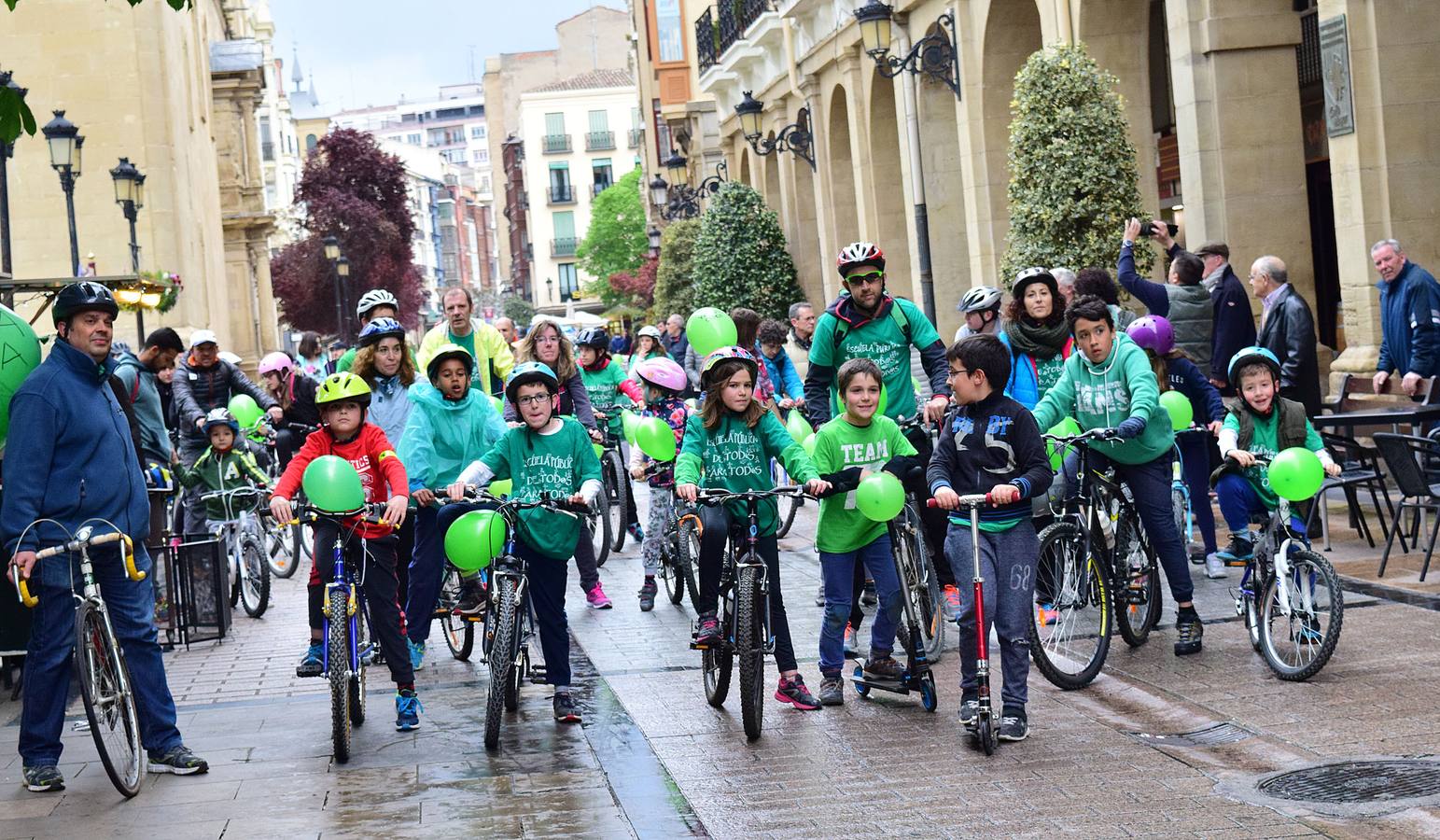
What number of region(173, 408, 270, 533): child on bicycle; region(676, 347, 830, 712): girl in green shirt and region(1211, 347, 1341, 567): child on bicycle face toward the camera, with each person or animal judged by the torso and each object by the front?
3

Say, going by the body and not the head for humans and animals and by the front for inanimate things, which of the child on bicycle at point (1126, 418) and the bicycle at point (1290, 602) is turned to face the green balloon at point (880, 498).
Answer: the child on bicycle

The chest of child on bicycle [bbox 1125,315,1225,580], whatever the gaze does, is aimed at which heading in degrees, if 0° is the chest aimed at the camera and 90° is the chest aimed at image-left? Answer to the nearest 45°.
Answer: approximately 45°

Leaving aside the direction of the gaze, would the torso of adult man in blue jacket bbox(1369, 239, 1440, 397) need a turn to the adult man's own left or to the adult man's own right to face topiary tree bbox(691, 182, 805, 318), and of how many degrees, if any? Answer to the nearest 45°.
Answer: approximately 90° to the adult man's own right

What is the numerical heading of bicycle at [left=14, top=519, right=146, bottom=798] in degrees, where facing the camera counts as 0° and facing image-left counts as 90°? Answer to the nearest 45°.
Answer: approximately 0°

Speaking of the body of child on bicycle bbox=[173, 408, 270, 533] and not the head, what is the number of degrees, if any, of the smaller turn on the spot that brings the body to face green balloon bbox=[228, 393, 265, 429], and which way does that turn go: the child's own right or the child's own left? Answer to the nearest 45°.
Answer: approximately 180°

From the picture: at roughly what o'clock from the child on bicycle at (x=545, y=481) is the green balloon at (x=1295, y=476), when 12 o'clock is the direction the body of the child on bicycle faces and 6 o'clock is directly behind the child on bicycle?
The green balloon is roughly at 9 o'clock from the child on bicycle.

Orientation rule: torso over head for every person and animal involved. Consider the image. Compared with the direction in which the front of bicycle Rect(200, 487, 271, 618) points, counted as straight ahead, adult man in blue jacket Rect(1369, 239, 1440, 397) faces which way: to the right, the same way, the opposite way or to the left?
to the right

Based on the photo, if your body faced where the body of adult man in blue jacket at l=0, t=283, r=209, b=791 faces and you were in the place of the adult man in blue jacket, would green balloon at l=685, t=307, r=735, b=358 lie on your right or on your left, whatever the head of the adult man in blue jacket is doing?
on your left

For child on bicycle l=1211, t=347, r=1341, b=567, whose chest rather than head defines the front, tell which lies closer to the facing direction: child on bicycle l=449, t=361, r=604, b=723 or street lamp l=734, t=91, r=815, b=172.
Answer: the child on bicycle

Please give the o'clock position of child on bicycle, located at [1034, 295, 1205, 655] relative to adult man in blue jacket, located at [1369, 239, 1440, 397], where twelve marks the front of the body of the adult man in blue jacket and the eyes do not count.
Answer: The child on bicycle is roughly at 11 o'clock from the adult man in blue jacket.

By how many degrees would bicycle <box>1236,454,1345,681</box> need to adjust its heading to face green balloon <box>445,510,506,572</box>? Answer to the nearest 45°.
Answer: approximately 135° to its right

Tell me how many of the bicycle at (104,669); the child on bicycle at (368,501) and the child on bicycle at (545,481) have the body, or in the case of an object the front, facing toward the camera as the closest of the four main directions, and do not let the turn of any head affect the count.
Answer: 3
